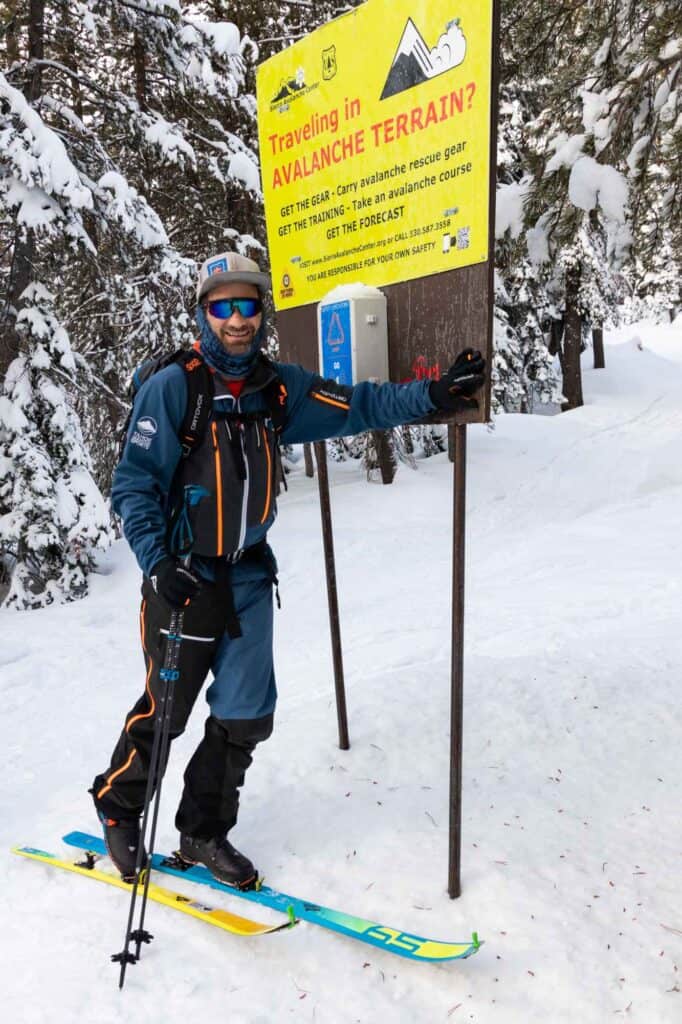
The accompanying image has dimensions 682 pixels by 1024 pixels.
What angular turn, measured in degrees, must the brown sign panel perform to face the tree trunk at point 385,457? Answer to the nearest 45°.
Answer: approximately 135° to its right

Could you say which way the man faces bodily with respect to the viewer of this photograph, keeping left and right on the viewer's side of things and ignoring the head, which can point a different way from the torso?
facing the viewer and to the right of the viewer

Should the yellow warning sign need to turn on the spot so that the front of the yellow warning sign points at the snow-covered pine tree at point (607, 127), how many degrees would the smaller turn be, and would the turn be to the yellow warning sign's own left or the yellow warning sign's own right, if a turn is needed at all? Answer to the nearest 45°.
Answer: approximately 180°

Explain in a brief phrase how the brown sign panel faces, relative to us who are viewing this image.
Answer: facing the viewer and to the left of the viewer

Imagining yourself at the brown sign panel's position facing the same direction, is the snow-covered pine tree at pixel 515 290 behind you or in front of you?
behind

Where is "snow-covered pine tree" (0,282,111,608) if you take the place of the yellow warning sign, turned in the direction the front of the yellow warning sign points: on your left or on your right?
on your right

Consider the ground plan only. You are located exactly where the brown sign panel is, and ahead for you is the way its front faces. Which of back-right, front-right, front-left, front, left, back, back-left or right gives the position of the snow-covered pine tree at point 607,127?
back

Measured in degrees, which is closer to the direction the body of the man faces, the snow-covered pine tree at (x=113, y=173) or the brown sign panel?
the brown sign panel

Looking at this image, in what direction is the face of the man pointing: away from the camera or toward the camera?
toward the camera

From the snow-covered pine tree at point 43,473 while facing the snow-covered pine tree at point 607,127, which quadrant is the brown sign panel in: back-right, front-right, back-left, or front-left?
front-right

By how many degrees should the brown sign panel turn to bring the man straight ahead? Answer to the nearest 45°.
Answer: approximately 45° to its right

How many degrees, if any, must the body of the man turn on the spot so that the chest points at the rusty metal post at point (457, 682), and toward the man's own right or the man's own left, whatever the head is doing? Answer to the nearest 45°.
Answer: approximately 45° to the man's own left
